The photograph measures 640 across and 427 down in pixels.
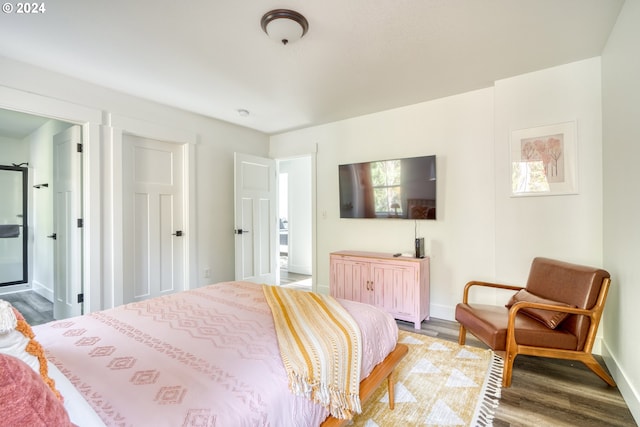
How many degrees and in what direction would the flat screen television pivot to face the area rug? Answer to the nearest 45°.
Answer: approximately 45° to its left

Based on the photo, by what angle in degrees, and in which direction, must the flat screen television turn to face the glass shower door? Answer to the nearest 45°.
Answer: approximately 45° to its right

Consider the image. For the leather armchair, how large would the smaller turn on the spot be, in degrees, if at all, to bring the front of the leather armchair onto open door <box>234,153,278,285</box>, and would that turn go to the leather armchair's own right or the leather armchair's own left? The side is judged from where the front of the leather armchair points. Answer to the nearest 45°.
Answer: approximately 45° to the leather armchair's own right

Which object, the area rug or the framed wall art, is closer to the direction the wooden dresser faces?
the area rug

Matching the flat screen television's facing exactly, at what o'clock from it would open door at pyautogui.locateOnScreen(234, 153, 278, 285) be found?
The open door is roughly at 2 o'clock from the flat screen television.

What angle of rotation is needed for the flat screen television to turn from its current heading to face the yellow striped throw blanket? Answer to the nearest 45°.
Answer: approximately 45° to its left

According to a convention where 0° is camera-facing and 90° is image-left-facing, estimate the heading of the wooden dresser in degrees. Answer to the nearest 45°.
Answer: approximately 45°

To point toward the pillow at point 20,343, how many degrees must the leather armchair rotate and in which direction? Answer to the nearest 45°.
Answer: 0° — it already faces it
